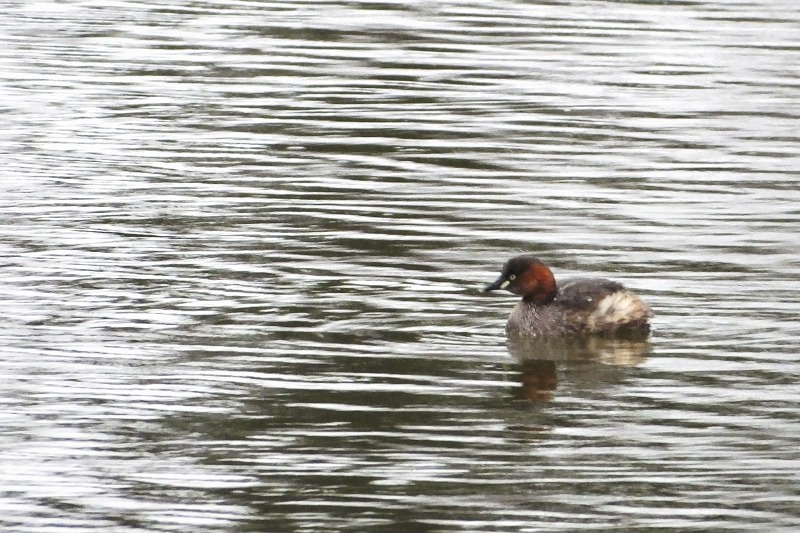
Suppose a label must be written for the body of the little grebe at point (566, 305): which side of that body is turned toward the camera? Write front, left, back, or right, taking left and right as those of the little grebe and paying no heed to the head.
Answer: left
